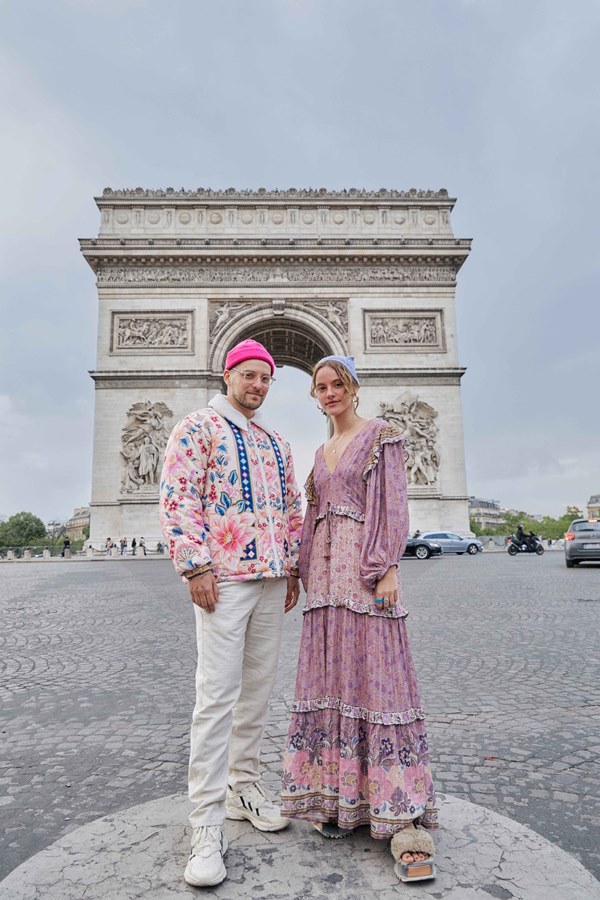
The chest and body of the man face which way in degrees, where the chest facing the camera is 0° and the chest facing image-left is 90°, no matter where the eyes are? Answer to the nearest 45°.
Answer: approximately 315°

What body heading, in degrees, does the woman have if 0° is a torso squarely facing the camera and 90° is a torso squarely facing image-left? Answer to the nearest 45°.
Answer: approximately 45°
